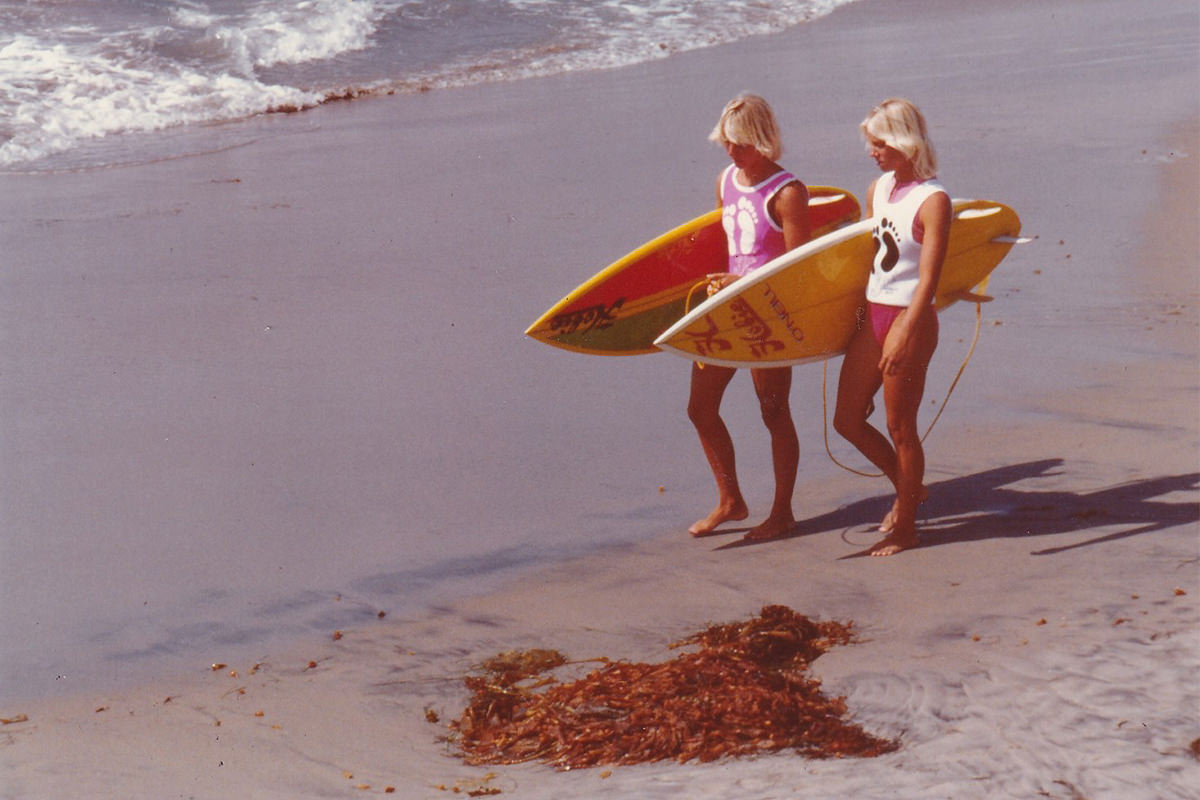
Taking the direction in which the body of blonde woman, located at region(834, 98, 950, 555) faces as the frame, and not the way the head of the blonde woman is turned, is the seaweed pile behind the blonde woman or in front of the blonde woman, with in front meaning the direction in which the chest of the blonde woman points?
in front

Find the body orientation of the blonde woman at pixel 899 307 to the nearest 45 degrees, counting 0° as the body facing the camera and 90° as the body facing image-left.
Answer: approximately 45°

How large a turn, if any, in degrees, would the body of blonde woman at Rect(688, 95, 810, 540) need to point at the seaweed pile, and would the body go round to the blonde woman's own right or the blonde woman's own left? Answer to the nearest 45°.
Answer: approximately 45° to the blonde woman's own left

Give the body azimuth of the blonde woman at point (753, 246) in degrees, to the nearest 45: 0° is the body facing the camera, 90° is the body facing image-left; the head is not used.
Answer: approximately 45°
